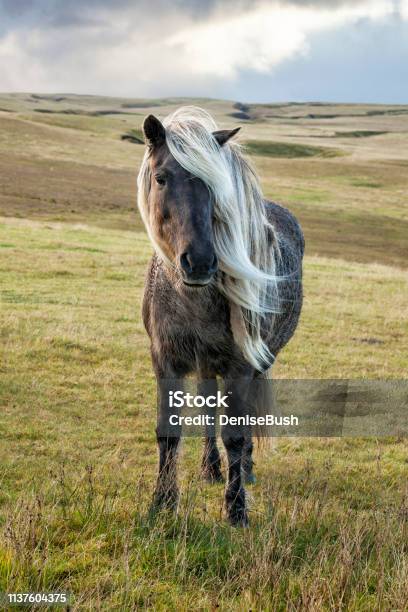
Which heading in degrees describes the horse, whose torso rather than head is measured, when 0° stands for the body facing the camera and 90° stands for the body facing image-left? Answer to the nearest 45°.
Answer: approximately 0°
